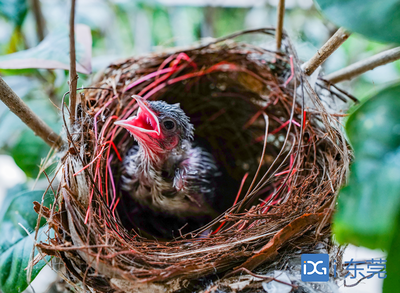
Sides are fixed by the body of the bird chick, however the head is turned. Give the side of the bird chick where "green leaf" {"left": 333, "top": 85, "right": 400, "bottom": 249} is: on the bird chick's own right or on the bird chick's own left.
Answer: on the bird chick's own left

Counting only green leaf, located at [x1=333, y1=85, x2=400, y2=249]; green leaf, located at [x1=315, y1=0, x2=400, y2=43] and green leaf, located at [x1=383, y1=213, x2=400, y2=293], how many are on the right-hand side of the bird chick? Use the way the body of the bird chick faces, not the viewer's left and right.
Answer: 0

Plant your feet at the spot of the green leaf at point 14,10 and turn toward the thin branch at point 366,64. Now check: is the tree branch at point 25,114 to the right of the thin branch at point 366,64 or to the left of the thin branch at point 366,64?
right
